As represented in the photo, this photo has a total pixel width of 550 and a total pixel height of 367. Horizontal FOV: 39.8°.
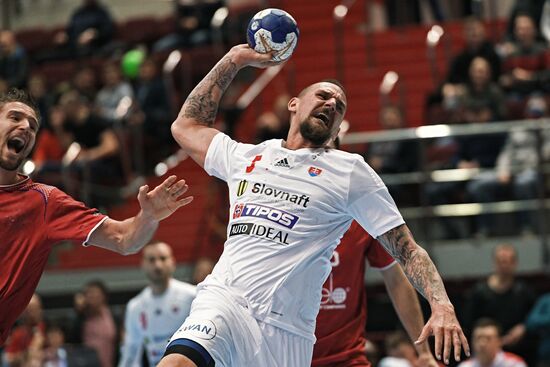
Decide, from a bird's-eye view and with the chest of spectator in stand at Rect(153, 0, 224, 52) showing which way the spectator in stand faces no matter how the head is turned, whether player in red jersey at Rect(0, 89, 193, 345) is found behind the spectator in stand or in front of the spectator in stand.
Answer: in front

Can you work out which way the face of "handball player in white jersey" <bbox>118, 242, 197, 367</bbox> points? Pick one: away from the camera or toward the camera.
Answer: toward the camera

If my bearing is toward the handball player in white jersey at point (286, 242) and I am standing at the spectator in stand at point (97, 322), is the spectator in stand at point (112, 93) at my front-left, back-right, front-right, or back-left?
back-left

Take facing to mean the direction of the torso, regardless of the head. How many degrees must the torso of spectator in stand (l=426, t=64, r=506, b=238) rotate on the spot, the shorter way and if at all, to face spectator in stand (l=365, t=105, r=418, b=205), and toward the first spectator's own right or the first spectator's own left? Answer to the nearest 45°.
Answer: approximately 45° to the first spectator's own right

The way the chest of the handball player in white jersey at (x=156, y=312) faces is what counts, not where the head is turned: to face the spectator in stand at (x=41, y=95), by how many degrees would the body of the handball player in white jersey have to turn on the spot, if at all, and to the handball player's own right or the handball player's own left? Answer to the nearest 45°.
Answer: approximately 180°

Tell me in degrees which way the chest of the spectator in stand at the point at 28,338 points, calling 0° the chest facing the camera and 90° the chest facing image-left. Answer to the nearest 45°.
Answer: approximately 315°

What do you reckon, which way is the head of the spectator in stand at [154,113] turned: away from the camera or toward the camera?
toward the camera

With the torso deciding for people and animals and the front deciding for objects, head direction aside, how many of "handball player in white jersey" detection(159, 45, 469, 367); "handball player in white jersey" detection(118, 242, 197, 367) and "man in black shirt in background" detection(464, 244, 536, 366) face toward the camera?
3

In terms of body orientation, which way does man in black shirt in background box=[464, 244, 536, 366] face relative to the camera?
toward the camera

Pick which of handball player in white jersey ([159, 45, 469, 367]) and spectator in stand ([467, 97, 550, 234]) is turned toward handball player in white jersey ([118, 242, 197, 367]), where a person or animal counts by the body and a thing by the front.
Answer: the spectator in stand
